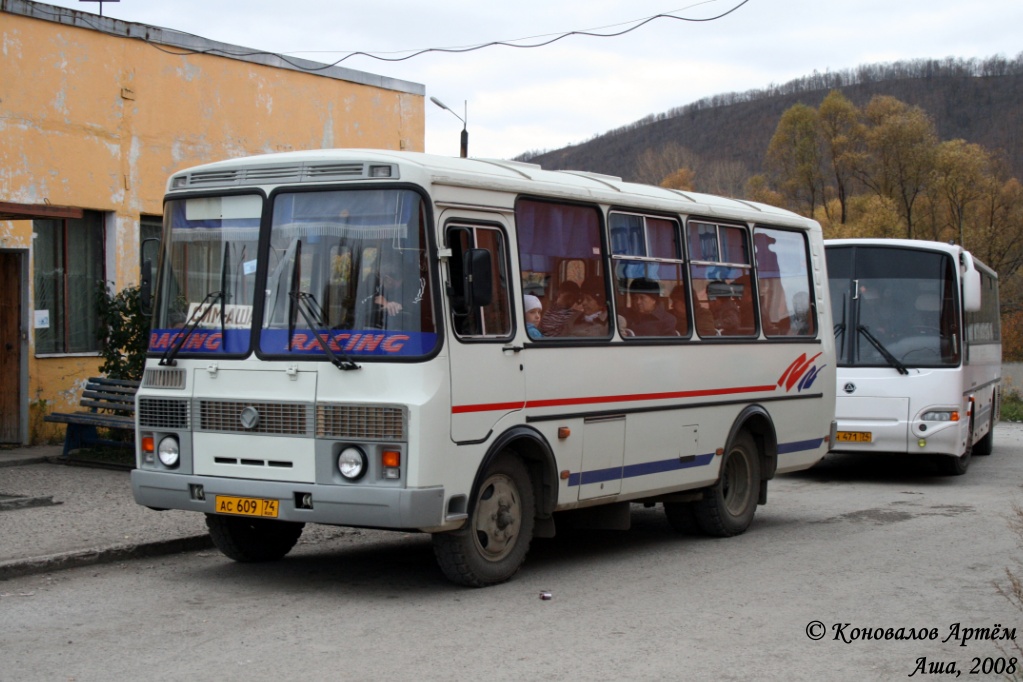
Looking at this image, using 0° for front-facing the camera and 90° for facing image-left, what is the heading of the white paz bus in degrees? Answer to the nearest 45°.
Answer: approximately 45°

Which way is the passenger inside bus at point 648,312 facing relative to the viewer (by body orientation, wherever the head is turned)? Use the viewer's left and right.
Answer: facing the viewer and to the left of the viewer

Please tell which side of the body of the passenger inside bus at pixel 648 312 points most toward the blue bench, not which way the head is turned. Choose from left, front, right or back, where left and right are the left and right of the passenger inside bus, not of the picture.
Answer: right

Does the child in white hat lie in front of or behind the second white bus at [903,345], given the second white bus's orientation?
in front

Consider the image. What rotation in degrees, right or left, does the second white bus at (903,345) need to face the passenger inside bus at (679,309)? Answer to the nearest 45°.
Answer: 0° — it already faces them

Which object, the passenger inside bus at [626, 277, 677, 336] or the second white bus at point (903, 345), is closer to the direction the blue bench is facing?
the passenger inside bus

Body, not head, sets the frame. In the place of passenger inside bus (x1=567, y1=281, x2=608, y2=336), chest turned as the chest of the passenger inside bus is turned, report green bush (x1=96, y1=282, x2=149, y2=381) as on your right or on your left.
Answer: on your right

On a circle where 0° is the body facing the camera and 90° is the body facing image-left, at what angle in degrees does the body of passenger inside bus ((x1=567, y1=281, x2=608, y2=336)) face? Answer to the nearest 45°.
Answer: approximately 45°

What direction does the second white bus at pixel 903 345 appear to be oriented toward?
toward the camera

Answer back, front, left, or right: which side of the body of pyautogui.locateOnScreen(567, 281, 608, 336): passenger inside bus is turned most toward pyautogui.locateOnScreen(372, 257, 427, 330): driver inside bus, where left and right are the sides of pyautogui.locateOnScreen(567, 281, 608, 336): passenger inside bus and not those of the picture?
front
